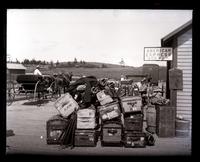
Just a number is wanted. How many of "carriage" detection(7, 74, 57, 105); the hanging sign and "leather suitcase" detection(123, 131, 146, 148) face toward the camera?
2

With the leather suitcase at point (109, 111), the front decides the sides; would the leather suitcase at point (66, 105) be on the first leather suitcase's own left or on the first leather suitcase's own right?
on the first leather suitcase's own right

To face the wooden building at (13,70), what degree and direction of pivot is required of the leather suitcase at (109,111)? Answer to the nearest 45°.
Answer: approximately 90° to its right

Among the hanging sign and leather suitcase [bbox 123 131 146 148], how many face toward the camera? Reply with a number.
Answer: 2

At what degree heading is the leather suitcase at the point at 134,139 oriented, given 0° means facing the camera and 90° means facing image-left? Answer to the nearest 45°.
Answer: approximately 0°

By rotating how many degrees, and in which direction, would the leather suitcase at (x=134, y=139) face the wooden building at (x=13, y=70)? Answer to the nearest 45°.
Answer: approximately 90° to its right

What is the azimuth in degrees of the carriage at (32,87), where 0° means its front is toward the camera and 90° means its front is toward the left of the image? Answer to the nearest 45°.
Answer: approximately 270°
